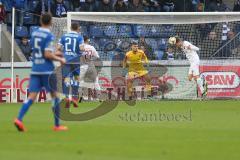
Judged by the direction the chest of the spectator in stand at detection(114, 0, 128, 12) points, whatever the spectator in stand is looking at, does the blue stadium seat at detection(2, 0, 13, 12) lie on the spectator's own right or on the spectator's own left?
on the spectator's own right

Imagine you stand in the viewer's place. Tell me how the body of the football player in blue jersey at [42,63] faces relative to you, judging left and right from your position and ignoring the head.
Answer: facing away from the viewer and to the right of the viewer

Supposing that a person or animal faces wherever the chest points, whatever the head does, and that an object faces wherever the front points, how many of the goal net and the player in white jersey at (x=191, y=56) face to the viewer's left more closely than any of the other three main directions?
1

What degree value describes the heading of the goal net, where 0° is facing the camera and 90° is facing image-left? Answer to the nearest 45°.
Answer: approximately 0°

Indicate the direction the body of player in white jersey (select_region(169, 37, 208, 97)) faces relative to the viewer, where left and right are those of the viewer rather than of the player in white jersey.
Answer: facing to the left of the viewer

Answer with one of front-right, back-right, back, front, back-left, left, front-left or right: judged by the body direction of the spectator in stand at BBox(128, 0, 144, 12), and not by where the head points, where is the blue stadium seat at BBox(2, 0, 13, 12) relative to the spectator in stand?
right

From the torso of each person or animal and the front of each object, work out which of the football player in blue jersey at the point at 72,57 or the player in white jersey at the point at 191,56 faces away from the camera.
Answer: the football player in blue jersey

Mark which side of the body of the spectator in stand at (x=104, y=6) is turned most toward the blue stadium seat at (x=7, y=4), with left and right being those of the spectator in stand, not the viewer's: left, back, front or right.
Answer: right
